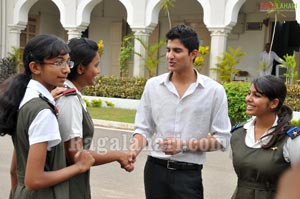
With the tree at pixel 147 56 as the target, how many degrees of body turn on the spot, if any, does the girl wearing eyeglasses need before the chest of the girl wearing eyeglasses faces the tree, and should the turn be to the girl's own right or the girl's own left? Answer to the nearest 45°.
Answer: approximately 90° to the girl's own left

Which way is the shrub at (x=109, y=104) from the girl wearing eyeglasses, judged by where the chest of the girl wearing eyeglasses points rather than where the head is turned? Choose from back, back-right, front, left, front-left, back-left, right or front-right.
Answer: left

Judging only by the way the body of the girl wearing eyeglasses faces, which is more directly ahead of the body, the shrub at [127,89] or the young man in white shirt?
the young man in white shirt

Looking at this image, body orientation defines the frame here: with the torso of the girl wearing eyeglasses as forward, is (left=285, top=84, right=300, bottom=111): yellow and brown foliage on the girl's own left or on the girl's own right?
on the girl's own left

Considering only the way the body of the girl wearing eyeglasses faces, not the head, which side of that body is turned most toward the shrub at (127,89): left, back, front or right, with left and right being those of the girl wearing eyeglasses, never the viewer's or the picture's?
left

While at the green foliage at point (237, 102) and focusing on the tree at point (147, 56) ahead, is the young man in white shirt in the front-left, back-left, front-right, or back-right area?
back-left

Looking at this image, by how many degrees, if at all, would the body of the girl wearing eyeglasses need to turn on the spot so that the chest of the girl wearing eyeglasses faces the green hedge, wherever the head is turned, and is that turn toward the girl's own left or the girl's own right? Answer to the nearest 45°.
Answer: approximately 90° to the girl's own left

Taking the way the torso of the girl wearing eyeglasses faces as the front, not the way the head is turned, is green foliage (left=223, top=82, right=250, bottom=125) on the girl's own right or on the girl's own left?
on the girl's own left

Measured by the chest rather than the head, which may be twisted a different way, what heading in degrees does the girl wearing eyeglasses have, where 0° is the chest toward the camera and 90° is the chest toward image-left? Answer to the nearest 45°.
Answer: approximately 270°

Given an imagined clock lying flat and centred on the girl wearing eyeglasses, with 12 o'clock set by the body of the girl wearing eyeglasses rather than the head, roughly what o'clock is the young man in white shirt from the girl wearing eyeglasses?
The young man in white shirt is roughly at 11 o'clock from the girl wearing eyeglasses.
